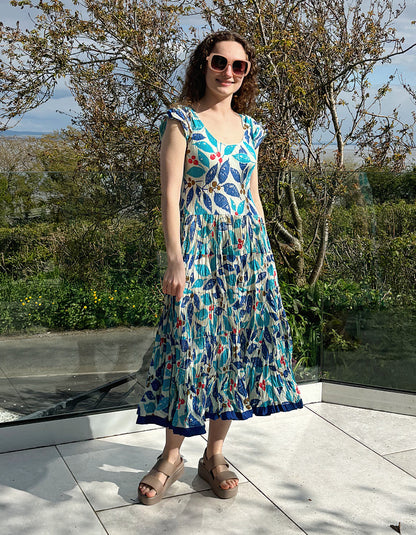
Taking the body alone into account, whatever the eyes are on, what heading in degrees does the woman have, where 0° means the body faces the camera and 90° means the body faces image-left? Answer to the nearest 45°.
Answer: approximately 315°

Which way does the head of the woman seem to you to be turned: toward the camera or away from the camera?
toward the camera

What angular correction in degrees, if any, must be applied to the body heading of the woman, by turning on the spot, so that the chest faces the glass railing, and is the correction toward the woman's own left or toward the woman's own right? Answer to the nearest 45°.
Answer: approximately 180°
